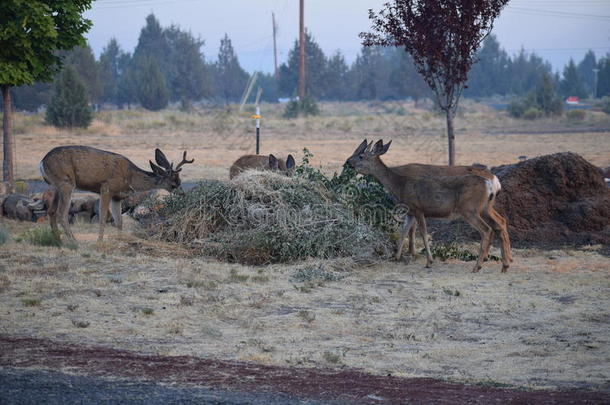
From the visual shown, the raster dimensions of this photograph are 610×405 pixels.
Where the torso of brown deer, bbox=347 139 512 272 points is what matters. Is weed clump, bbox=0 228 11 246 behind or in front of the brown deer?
in front

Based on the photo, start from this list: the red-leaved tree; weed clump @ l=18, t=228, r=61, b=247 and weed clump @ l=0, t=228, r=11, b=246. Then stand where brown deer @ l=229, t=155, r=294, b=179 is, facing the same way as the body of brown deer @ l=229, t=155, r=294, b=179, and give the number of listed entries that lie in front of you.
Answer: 1

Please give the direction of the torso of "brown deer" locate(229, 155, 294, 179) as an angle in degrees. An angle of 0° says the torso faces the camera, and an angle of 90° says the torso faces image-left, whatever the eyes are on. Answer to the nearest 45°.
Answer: approximately 270°

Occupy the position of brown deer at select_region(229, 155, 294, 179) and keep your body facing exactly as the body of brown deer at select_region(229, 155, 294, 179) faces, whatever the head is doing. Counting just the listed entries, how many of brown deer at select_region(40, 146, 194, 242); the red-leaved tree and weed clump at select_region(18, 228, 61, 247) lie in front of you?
1

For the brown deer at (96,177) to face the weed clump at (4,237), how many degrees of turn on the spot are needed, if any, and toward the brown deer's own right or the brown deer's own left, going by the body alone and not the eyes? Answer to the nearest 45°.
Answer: approximately 180°

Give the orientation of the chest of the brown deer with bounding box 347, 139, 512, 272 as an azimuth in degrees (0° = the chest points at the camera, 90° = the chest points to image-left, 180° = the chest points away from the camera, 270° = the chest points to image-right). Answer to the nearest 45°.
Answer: approximately 90°

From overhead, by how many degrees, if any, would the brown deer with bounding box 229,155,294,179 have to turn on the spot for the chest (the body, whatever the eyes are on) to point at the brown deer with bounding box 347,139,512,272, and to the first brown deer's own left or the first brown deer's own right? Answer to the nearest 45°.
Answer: approximately 45° to the first brown deer's own right

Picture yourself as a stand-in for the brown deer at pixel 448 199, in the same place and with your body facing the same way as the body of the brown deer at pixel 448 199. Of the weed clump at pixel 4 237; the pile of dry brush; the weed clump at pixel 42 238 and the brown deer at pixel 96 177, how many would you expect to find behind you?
0

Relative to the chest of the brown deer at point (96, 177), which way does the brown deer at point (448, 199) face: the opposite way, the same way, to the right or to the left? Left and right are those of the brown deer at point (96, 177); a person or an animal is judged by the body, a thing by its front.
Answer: the opposite way

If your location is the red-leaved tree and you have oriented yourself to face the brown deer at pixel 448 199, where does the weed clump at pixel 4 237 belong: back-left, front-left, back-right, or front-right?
front-right

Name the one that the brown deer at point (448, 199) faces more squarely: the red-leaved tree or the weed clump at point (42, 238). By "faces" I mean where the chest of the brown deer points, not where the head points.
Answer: the weed clump

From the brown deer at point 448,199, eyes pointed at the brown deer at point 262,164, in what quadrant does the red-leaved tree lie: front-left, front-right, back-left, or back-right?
front-right

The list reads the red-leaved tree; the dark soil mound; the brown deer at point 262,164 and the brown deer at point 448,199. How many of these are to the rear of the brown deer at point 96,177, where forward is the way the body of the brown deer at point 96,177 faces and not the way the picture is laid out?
0

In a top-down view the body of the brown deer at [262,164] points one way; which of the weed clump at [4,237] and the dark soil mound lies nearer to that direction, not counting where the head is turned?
the dark soil mound

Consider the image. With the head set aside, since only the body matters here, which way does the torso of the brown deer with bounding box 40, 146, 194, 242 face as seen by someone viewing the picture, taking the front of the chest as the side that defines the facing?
to the viewer's right

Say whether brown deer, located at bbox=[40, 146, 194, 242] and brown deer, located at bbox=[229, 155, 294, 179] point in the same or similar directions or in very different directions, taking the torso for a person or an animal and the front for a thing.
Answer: same or similar directions

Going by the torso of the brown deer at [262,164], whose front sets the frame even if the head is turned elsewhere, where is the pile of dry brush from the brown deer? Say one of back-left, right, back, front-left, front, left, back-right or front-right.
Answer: right

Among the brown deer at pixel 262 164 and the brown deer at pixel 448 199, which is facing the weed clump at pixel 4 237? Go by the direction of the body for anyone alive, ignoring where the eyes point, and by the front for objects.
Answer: the brown deer at pixel 448 199

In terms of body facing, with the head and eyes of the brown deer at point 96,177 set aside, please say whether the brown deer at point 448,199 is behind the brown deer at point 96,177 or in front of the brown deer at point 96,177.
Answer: in front
